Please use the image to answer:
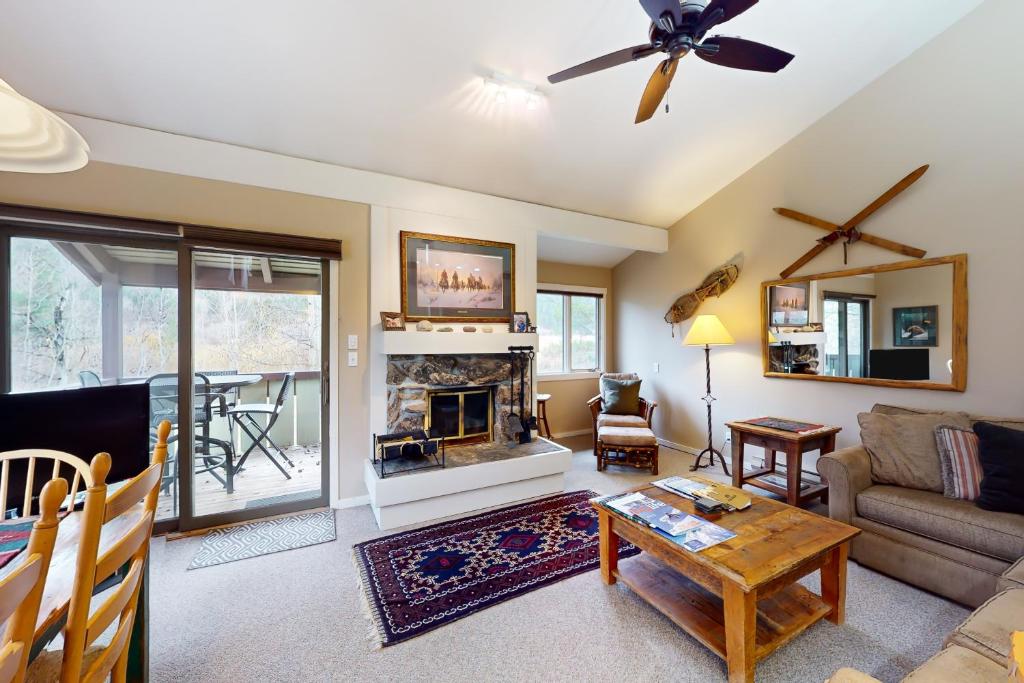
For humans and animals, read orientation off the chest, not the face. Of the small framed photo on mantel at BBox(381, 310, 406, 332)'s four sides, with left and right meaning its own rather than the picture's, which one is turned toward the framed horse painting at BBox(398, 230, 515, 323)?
left

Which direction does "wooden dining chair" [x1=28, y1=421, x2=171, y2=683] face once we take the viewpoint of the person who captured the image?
facing away from the viewer and to the left of the viewer

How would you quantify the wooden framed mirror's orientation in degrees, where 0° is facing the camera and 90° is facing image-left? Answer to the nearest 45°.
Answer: approximately 45°

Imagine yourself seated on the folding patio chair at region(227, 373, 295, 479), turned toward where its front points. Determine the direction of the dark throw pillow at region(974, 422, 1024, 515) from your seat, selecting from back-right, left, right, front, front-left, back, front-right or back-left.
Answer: back-left

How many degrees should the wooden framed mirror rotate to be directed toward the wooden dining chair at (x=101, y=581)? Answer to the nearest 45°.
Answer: approximately 45° to its left

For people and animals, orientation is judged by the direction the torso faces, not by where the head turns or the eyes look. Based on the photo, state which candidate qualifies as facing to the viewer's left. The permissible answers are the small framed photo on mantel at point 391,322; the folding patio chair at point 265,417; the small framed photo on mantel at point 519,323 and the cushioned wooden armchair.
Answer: the folding patio chair

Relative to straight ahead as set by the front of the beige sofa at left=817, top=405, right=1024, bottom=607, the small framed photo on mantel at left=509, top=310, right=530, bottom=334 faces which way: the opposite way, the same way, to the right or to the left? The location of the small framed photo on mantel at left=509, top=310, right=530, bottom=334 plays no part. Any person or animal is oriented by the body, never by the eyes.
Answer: to the left

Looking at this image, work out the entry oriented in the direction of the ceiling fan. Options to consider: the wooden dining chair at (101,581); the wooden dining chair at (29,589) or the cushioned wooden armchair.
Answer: the cushioned wooden armchair

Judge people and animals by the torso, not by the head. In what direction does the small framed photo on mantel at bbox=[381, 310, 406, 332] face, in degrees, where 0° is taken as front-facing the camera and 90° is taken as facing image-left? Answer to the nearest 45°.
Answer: approximately 0°

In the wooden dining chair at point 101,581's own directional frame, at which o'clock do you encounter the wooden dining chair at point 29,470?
the wooden dining chair at point 29,470 is roughly at 1 o'clock from the wooden dining chair at point 101,581.

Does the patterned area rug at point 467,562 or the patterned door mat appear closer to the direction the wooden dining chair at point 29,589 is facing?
the patterned door mat

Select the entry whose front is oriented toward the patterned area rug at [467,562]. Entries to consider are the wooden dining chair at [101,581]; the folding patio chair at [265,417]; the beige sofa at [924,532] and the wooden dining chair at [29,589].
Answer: the beige sofa

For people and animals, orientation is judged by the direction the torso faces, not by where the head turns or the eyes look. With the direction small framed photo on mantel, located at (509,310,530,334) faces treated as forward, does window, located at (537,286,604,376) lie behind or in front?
behind

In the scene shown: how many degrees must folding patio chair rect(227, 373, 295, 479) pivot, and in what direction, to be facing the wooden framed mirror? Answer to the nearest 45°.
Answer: approximately 135° to its left

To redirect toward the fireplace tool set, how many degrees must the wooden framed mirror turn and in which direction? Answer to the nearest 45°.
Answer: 0° — it already faces it

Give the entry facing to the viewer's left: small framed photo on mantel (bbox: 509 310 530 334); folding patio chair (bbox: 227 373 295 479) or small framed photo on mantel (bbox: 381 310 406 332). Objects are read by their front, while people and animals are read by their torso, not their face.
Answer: the folding patio chair
